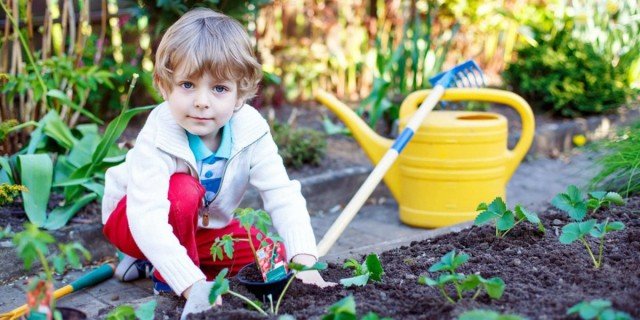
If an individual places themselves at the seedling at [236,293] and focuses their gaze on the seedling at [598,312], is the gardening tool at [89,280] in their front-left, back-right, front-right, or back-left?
back-left

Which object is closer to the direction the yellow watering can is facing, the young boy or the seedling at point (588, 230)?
the young boy

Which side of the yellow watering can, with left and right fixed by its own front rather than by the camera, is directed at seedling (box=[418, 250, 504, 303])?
left

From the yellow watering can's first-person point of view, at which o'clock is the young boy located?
The young boy is roughly at 10 o'clock from the yellow watering can.

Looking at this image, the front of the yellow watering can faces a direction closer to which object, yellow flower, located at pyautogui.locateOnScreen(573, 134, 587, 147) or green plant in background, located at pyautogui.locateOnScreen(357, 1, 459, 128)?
the green plant in background

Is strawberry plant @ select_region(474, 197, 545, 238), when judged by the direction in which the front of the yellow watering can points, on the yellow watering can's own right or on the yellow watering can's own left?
on the yellow watering can's own left

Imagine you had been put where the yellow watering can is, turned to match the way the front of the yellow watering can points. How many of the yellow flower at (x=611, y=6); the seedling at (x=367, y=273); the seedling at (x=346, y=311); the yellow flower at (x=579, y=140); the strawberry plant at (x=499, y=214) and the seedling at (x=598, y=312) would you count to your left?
4

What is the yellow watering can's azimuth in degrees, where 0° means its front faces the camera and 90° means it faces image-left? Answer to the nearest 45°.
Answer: approximately 90°

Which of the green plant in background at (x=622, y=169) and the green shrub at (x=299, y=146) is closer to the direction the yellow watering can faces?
the green shrub

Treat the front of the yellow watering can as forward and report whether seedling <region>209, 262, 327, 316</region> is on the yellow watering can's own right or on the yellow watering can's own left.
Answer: on the yellow watering can's own left
